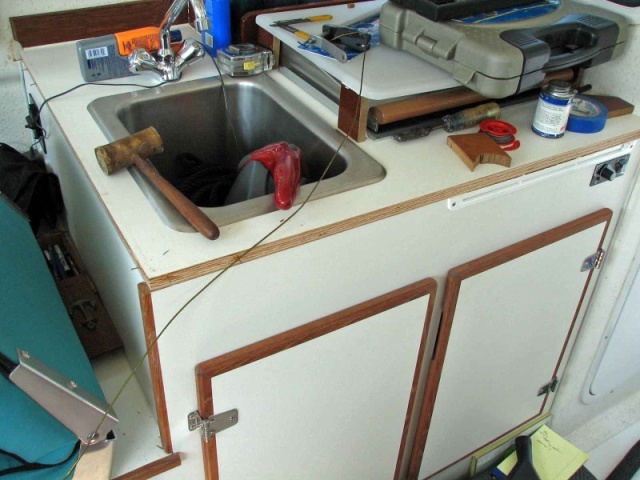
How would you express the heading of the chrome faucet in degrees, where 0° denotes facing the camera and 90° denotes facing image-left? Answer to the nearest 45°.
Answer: approximately 315°
